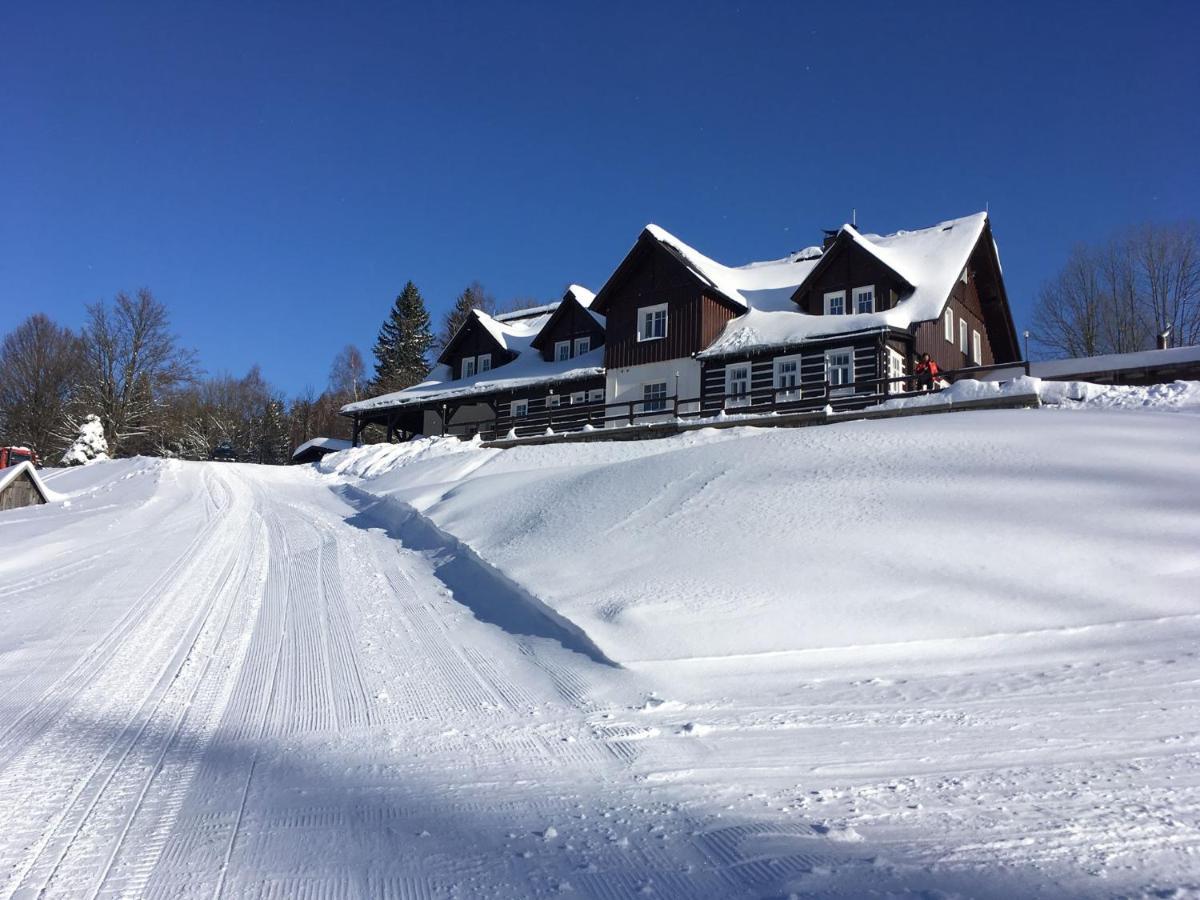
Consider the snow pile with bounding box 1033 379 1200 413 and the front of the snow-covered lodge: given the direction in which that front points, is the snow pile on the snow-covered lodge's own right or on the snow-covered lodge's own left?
on the snow-covered lodge's own left

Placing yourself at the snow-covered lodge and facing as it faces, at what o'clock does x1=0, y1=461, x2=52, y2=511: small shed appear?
The small shed is roughly at 1 o'clock from the snow-covered lodge.

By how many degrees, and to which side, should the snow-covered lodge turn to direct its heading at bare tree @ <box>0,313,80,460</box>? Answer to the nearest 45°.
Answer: approximately 45° to its right

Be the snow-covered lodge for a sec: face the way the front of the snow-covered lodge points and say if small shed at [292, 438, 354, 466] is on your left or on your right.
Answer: on your right

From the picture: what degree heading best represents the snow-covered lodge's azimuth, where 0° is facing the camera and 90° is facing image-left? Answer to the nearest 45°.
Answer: approximately 45°

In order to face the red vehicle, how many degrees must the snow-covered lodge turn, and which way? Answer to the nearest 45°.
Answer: approximately 45° to its right

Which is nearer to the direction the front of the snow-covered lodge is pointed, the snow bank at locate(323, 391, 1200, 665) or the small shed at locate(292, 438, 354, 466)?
the snow bank
